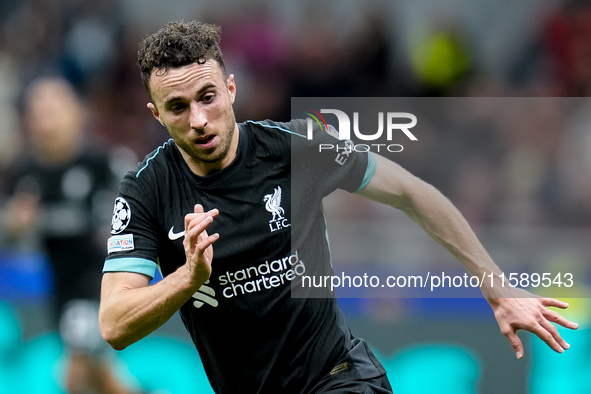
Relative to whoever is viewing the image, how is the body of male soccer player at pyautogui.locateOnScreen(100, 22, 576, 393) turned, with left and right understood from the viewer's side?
facing the viewer

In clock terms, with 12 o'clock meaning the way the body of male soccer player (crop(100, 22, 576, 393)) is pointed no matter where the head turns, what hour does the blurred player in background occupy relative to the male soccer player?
The blurred player in background is roughly at 5 o'clock from the male soccer player.

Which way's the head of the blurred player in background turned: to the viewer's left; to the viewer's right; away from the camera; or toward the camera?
toward the camera
